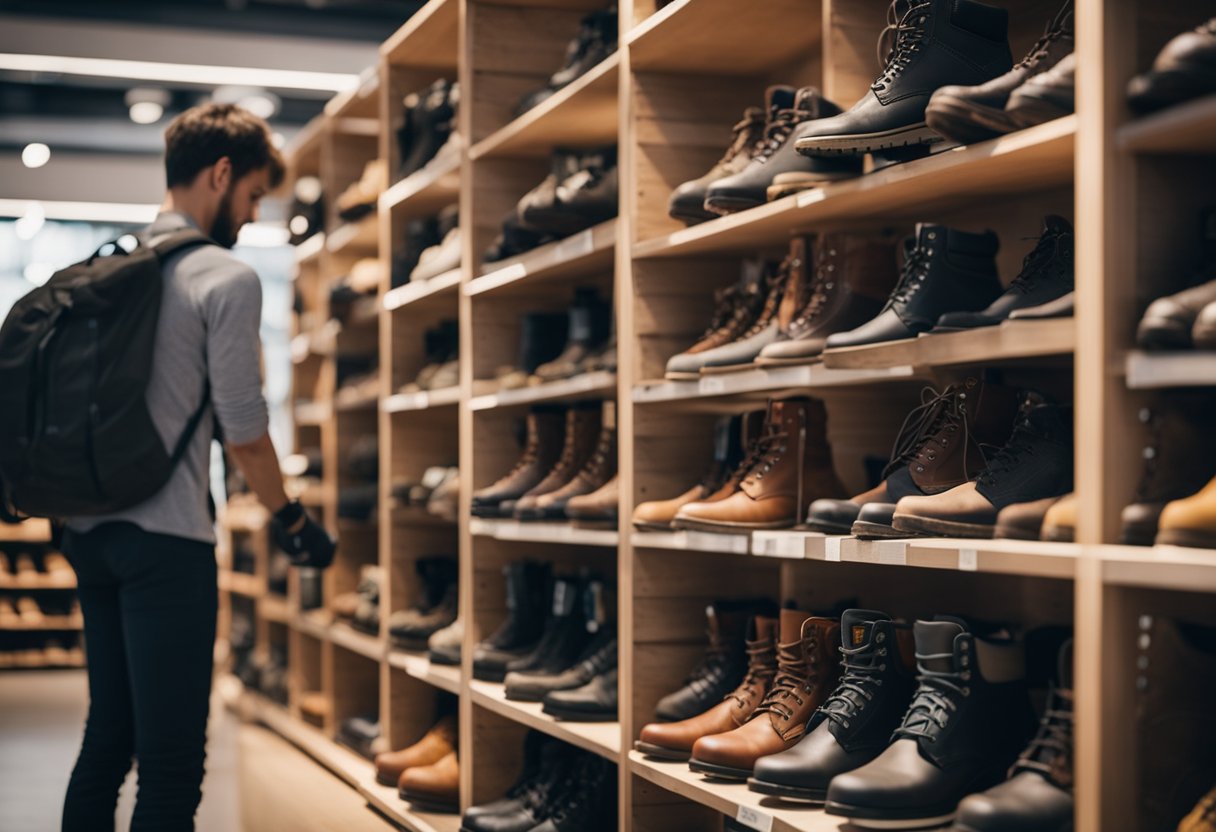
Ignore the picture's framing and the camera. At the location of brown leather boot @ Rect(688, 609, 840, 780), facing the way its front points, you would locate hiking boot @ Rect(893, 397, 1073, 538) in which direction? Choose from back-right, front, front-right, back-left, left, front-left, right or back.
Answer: left

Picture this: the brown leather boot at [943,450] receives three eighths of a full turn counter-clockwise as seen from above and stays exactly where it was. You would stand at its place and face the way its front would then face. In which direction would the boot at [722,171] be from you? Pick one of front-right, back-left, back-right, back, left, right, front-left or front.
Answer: back-left

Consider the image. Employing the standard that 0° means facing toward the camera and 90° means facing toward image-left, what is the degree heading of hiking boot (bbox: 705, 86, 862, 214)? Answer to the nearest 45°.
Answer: approximately 45°

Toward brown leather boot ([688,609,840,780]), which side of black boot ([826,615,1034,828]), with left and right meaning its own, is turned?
right

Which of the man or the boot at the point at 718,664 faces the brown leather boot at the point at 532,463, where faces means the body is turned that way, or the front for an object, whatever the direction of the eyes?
the man

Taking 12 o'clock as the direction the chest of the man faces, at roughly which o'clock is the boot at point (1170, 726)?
The boot is roughly at 3 o'clock from the man.

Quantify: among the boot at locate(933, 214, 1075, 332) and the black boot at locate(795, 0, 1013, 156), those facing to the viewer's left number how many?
2

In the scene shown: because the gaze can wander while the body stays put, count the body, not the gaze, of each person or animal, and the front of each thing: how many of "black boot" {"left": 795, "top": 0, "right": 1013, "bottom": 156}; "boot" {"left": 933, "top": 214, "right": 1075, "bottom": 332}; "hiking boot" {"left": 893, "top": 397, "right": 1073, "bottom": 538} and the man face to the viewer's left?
3

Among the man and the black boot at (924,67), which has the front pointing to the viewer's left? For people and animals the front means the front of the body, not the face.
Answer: the black boot

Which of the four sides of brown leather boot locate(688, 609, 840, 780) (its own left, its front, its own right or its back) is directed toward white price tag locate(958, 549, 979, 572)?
left

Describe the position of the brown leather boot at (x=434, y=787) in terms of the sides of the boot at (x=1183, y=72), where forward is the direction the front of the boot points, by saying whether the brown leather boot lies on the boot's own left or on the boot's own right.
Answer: on the boot's own right

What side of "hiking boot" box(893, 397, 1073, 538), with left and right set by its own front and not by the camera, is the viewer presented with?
left

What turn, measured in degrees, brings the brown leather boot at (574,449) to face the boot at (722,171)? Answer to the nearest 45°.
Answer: approximately 45° to its left

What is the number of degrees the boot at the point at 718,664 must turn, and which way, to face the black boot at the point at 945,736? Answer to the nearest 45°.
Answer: approximately 90° to its left

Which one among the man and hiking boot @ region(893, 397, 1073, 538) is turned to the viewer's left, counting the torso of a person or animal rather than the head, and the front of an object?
the hiking boot

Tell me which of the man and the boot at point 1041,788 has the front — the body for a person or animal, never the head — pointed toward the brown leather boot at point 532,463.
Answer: the man
